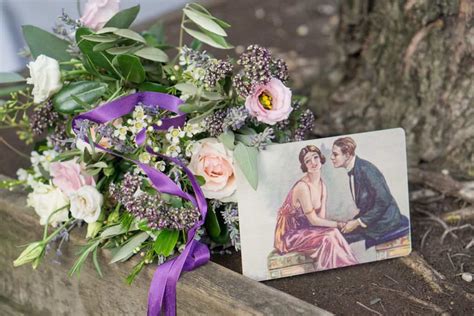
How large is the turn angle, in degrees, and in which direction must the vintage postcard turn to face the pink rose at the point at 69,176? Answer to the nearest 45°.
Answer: approximately 90° to its right

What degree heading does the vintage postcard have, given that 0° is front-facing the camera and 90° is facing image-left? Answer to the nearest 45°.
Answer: approximately 0°

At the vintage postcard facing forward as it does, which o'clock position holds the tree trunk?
The tree trunk is roughly at 7 o'clock from the vintage postcard.
